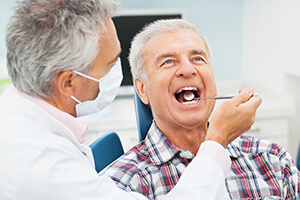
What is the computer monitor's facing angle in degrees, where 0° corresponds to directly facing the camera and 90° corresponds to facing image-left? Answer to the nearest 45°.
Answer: approximately 0°

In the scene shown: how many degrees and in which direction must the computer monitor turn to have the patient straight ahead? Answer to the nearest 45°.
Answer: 0° — it already faces them
